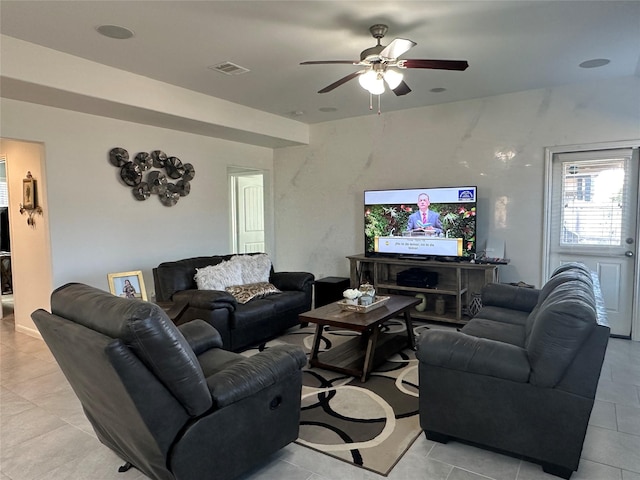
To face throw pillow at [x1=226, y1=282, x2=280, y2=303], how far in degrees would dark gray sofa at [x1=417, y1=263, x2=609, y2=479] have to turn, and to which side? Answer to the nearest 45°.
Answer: approximately 45° to its right

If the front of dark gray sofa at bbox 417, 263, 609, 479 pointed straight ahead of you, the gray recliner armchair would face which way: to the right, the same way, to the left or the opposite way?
to the right

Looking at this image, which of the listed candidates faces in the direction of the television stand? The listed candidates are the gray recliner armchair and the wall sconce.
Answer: the gray recliner armchair

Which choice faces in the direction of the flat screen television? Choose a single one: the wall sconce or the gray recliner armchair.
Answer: the gray recliner armchair

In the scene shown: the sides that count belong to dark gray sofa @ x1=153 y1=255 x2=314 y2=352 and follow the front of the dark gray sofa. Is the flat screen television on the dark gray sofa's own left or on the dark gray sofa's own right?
on the dark gray sofa's own left

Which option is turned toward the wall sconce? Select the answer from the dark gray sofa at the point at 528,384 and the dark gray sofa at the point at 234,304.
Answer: the dark gray sofa at the point at 528,384

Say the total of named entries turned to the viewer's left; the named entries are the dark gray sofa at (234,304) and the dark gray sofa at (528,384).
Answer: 1

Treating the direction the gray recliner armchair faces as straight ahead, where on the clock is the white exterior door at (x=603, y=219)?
The white exterior door is roughly at 1 o'clock from the gray recliner armchair.

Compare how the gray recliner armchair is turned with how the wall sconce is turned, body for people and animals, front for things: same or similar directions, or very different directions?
very different directions

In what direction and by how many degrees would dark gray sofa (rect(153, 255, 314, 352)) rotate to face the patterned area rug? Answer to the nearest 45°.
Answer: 0° — it already faces it
